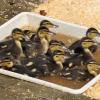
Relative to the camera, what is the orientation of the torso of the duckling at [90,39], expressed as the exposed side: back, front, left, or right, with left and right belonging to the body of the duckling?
right

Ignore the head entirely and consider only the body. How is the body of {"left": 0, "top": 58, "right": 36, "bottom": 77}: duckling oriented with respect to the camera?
to the viewer's left
